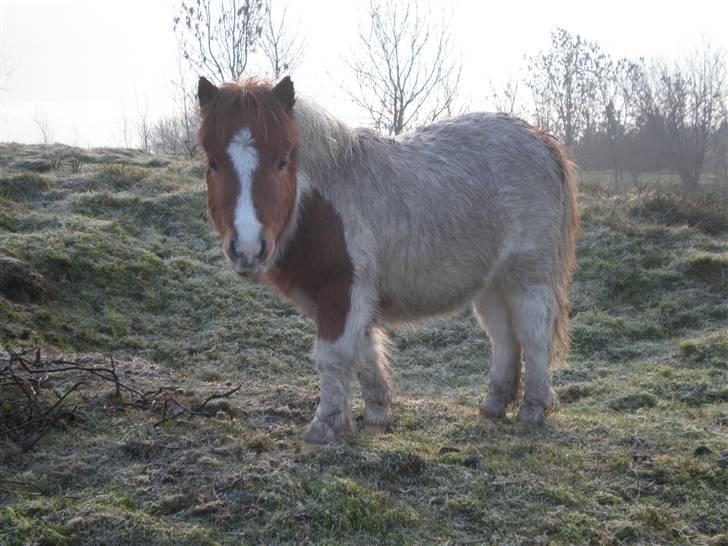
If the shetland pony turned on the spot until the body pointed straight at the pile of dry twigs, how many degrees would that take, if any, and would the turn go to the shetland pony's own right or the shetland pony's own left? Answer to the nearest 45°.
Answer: approximately 45° to the shetland pony's own right

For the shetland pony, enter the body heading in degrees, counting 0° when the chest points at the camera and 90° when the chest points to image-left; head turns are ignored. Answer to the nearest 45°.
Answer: approximately 45°
